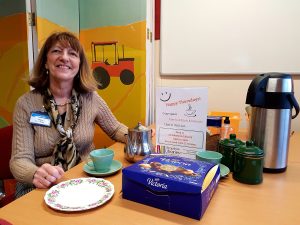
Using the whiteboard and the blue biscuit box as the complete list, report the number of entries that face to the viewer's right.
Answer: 0

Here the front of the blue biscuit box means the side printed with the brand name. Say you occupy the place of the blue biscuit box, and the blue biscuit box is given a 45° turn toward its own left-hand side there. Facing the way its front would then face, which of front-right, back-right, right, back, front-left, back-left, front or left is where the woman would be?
back-right

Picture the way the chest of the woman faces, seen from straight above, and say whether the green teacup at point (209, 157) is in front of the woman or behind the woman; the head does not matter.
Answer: in front

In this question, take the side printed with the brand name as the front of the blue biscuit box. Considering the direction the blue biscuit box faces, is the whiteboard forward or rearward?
rearward

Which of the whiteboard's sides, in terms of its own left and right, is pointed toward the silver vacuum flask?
front

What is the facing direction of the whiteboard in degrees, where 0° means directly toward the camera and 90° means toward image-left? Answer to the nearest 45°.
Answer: approximately 0°

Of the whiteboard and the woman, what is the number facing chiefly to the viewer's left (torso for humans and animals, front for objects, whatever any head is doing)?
0

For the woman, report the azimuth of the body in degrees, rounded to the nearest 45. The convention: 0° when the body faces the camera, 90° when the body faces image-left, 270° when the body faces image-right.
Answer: approximately 315°

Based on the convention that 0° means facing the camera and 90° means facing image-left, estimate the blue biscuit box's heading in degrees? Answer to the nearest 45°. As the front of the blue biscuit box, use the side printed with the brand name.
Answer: approximately 45°

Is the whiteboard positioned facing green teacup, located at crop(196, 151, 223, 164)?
yes
